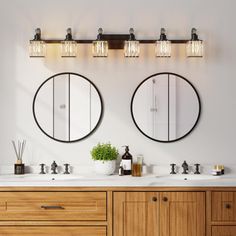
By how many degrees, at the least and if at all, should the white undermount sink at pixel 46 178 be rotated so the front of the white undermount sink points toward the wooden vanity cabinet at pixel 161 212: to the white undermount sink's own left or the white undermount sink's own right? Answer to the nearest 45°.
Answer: approximately 45° to the white undermount sink's own left

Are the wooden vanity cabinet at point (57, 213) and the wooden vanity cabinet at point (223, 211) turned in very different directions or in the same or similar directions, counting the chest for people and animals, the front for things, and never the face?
same or similar directions

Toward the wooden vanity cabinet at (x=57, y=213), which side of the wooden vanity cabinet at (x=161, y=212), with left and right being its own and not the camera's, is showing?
right

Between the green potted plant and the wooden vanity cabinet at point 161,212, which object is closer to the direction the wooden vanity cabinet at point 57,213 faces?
the wooden vanity cabinet

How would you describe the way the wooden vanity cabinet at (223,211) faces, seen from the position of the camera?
facing the viewer

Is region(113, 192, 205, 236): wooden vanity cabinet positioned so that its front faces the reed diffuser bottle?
no

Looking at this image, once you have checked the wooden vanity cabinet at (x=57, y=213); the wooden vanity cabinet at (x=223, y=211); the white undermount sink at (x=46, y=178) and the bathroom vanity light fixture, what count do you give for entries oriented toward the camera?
4

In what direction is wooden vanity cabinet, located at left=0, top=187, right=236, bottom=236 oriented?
toward the camera

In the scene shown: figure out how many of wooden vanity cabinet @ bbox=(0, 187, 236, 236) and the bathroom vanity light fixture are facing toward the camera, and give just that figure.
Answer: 2
